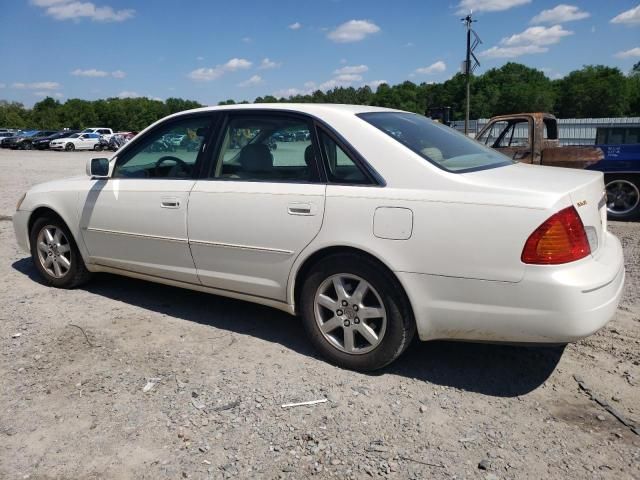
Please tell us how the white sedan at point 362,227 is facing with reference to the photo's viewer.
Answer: facing away from the viewer and to the left of the viewer

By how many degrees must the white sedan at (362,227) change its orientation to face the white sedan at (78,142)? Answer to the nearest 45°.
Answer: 0° — it already faces it

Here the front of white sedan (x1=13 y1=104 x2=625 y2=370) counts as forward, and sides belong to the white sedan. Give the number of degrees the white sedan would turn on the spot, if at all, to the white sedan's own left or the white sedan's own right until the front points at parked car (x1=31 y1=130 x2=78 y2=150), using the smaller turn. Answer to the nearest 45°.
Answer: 0° — it already faces it

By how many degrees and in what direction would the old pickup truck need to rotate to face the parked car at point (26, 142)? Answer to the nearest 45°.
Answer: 0° — it already faces it

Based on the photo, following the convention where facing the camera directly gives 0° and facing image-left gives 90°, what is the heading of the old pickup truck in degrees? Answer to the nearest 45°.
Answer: approximately 135°

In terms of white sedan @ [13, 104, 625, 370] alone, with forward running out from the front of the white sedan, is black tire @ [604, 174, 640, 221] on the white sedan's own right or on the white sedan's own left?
on the white sedan's own right

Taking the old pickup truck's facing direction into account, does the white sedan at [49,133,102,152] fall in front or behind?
in front

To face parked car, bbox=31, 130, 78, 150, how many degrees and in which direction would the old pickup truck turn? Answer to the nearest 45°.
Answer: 0° — it already faces it

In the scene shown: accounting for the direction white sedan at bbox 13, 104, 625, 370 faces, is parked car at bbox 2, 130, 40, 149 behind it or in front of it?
in front
